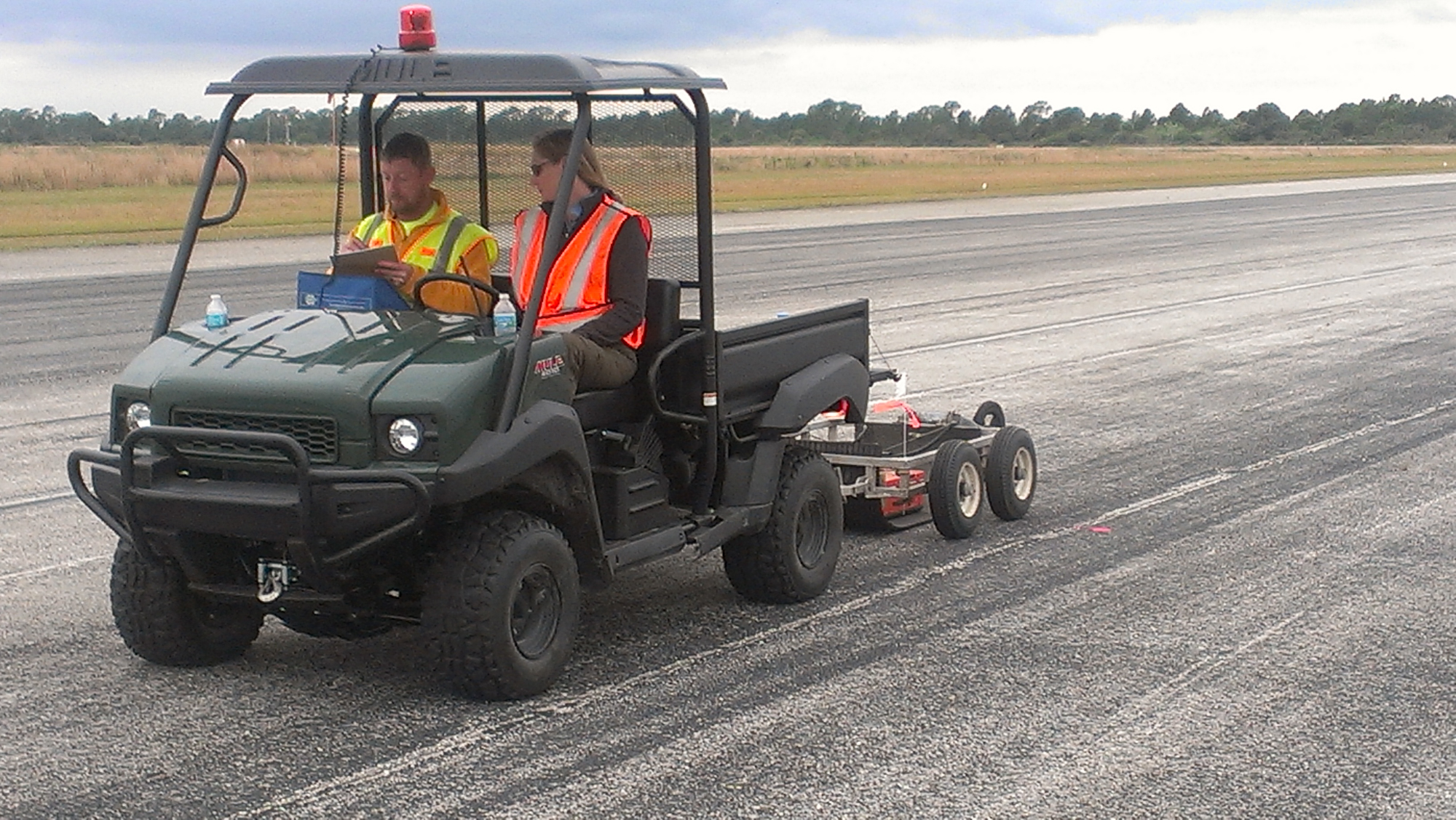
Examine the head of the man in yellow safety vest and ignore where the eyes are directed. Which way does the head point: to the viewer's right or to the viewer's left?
to the viewer's left

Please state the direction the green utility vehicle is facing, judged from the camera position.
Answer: facing the viewer and to the left of the viewer

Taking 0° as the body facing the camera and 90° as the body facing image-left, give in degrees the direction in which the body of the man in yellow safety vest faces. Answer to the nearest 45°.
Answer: approximately 45°

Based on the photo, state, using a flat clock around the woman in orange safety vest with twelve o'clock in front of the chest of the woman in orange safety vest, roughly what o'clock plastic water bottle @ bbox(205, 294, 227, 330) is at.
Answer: The plastic water bottle is roughly at 1 o'clock from the woman in orange safety vest.

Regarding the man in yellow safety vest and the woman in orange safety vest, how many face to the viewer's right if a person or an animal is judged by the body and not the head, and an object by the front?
0

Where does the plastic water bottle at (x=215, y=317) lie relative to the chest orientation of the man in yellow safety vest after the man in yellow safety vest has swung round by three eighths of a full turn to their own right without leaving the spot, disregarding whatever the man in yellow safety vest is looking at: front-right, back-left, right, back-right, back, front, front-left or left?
back-left

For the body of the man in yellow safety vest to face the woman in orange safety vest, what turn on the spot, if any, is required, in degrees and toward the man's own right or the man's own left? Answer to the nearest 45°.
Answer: approximately 90° to the man's own left

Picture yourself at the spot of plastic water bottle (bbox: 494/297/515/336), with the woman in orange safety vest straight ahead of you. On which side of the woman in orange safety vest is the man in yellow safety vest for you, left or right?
left
